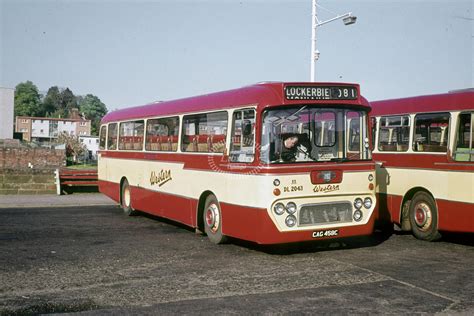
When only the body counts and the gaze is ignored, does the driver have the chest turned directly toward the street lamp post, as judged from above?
no

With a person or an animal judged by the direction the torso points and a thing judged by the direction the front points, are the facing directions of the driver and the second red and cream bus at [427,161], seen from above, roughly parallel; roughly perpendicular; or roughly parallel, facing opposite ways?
roughly parallel

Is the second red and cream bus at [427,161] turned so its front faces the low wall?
no

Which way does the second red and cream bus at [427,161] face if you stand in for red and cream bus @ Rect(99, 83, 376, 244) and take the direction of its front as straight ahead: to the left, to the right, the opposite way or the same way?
the same way

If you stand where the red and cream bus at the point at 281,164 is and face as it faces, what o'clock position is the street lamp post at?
The street lamp post is roughly at 8 o'clock from the red and cream bus.

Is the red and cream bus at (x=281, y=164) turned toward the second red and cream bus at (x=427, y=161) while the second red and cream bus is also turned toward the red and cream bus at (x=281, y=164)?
no

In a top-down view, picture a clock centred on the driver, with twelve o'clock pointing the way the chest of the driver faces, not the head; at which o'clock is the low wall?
The low wall is roughly at 6 o'clock from the driver.

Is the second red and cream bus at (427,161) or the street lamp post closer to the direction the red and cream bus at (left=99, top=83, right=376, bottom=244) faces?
the second red and cream bus

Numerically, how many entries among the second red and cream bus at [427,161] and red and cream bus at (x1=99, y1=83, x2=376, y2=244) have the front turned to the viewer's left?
0

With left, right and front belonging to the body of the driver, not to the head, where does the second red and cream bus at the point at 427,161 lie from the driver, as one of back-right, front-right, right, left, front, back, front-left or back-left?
left

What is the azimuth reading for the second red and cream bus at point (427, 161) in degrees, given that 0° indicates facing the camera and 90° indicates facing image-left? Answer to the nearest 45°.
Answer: approximately 315°

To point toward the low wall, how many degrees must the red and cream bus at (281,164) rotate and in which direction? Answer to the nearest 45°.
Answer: approximately 180°

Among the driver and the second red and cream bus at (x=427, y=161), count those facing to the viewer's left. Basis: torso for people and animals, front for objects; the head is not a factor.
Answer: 0

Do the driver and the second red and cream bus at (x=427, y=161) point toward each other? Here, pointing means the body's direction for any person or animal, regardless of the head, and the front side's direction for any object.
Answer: no

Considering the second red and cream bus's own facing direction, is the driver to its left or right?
on its right

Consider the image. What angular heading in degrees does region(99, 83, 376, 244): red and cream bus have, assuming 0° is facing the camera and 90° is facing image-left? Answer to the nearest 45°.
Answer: approximately 315°

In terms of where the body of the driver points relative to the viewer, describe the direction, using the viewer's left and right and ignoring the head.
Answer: facing the viewer and to the right of the viewer
